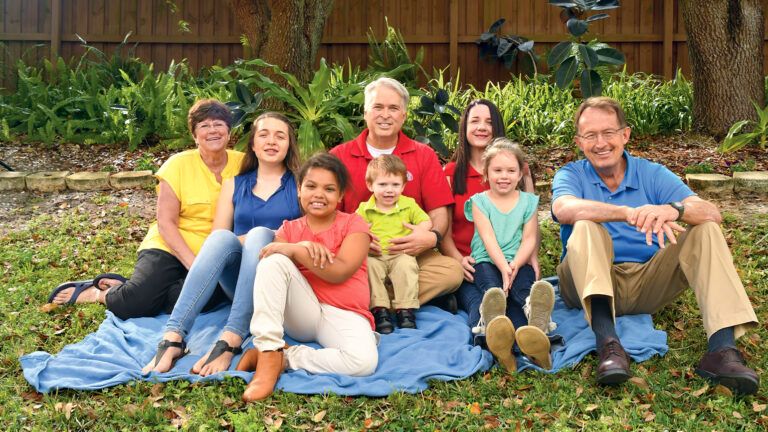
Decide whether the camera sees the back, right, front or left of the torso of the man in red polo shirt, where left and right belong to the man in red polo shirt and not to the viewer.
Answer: front

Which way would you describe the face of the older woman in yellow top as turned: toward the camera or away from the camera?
toward the camera

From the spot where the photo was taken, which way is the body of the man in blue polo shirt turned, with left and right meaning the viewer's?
facing the viewer

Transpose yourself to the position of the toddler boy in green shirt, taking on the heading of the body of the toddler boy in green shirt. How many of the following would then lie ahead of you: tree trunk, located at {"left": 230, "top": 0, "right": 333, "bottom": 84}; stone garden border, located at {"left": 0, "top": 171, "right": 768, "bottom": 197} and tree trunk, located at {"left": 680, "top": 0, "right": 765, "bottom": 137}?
0

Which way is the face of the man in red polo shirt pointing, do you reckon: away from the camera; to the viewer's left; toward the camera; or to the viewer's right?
toward the camera

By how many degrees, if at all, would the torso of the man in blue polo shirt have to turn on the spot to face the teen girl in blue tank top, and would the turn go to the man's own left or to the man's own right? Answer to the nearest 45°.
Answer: approximately 90° to the man's own right

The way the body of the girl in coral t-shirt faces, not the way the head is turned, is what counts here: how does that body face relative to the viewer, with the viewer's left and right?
facing the viewer and to the left of the viewer

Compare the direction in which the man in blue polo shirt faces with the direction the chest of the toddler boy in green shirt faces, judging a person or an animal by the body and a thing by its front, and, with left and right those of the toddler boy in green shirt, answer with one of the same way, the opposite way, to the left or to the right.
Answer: the same way

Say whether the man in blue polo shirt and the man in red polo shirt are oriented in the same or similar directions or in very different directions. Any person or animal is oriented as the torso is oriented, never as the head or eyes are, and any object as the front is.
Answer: same or similar directions

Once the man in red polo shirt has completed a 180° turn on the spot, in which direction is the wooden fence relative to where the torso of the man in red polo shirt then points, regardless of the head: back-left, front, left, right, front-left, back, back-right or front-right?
front

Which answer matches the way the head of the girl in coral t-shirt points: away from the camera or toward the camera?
toward the camera

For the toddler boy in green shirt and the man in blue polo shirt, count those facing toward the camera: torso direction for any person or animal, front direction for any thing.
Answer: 2
